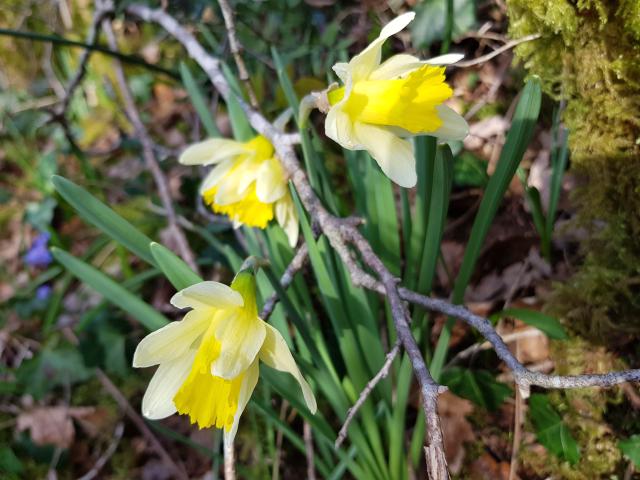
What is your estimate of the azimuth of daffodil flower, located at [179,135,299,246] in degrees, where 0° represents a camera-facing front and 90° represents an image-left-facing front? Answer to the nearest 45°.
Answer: approximately 90°

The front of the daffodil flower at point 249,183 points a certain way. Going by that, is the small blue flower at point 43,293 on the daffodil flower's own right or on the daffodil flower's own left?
on the daffodil flower's own right
